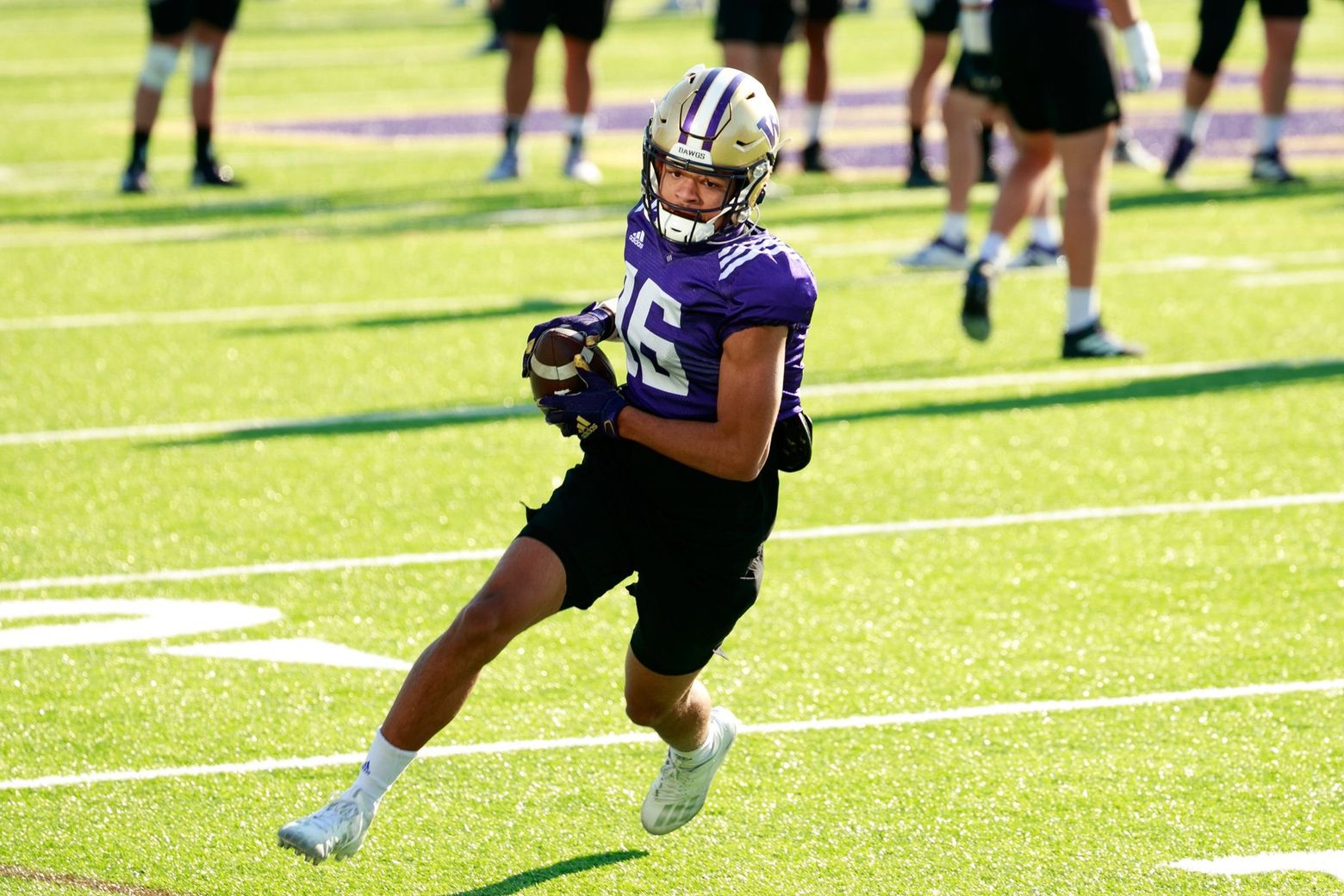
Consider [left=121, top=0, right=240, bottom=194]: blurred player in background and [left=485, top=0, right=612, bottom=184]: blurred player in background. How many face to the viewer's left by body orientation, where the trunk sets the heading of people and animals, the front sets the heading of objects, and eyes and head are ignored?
0

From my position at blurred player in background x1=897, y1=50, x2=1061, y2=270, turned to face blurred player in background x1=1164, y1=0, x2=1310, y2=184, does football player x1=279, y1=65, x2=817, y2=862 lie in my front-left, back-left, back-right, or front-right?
back-right

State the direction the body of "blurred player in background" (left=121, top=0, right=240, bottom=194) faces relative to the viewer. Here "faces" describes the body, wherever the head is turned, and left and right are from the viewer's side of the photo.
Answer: facing the viewer

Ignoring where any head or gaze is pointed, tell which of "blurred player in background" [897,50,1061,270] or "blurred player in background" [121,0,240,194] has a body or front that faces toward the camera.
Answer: "blurred player in background" [121,0,240,194]

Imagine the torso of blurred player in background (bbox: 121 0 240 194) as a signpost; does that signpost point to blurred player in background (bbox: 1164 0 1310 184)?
no

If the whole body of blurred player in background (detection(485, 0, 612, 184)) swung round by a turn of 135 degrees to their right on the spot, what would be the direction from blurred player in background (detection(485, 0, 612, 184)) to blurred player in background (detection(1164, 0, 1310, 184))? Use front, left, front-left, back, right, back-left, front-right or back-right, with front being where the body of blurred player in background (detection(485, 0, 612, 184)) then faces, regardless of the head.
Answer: back-right

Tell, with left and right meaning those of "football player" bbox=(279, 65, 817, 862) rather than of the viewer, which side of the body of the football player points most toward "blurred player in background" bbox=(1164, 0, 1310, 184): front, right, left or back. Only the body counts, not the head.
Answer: back

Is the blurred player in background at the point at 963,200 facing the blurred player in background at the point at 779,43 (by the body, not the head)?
no

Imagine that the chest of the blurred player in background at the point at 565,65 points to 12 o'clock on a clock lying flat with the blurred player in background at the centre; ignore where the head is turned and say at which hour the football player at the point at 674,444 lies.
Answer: The football player is roughly at 12 o'clock from the blurred player in background.

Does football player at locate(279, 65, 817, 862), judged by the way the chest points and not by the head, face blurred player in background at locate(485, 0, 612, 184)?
no

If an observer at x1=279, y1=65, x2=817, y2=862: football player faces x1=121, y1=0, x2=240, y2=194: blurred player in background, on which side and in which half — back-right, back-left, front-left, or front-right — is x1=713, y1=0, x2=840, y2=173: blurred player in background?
front-right

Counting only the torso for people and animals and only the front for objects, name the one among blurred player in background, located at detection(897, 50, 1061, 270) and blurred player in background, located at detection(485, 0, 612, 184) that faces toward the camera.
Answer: blurred player in background, located at detection(485, 0, 612, 184)

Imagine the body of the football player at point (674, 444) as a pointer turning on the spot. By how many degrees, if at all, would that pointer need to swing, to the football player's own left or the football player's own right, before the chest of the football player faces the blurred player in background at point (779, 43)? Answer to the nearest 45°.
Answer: approximately 135° to the football player's own right

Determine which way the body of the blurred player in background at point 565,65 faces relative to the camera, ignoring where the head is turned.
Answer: toward the camera

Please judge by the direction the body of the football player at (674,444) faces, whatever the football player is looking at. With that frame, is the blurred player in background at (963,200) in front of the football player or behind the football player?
behind

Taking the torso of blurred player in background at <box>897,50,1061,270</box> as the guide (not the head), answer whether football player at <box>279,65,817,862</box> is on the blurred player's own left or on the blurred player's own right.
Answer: on the blurred player's own left

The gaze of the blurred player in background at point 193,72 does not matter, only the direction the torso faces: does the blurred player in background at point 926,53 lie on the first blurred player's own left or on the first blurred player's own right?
on the first blurred player's own left
